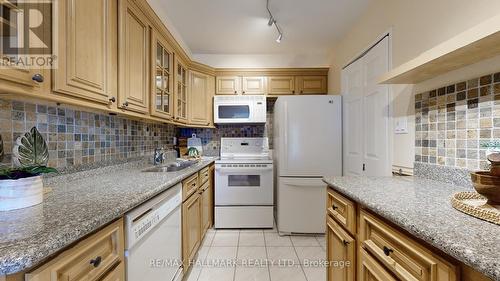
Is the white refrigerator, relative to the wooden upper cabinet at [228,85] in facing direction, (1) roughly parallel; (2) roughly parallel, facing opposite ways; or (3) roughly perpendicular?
roughly parallel

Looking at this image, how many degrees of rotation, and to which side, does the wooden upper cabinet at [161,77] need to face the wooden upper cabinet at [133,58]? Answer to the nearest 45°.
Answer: approximately 45° to its right

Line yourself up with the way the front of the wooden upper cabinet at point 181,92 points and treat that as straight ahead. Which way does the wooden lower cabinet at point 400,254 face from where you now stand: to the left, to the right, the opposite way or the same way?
the opposite way

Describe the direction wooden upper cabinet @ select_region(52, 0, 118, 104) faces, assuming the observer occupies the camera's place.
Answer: facing the viewer and to the right of the viewer

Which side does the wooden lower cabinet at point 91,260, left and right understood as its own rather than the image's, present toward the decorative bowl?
front

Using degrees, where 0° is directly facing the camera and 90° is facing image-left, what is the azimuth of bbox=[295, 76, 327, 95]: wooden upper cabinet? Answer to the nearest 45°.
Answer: approximately 0°

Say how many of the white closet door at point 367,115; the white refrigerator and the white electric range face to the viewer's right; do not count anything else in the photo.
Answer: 0

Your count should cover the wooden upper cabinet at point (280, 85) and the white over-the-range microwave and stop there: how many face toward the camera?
2

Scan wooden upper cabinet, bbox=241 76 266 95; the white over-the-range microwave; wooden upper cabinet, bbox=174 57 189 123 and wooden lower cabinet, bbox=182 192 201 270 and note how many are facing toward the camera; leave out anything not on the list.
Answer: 2

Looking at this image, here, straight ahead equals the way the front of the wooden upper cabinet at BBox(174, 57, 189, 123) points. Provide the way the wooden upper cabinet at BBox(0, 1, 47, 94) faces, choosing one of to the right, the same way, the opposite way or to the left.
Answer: the same way

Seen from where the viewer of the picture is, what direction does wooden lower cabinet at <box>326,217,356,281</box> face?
facing the viewer and to the left of the viewer

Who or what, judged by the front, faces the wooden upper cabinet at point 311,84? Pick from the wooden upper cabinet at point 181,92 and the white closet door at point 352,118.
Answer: the wooden upper cabinet at point 181,92

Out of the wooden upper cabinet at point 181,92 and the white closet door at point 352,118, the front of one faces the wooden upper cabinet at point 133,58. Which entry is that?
the white closet door

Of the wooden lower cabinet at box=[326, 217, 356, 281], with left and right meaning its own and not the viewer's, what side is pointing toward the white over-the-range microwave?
right

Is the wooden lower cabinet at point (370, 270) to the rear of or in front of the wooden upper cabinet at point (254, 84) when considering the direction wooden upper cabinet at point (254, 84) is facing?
in front

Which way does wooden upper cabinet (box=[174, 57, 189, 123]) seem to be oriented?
to the viewer's right

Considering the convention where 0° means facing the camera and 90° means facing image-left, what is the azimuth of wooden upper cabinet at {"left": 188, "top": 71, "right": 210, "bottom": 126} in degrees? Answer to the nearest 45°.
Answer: approximately 315°

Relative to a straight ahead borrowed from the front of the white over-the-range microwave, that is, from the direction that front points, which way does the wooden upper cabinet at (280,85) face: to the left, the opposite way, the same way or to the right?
the same way

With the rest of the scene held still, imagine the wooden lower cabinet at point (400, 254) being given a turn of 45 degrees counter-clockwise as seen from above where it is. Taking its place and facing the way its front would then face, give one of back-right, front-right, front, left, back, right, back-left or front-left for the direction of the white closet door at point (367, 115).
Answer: back
